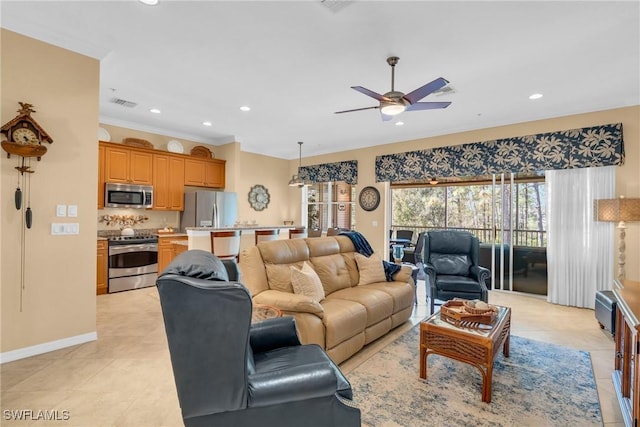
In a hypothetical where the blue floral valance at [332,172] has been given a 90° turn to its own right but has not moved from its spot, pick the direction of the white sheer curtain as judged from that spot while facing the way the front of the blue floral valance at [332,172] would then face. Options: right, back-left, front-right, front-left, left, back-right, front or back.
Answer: back

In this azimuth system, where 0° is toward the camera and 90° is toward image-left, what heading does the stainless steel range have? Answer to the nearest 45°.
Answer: approximately 315°

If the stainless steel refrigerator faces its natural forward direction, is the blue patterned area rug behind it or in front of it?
in front

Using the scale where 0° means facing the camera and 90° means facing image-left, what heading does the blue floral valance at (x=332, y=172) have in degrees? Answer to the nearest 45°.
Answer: approximately 45°

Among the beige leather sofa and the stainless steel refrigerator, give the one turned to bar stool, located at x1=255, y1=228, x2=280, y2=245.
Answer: the stainless steel refrigerator

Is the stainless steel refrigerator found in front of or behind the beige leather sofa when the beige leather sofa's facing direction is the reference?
behind

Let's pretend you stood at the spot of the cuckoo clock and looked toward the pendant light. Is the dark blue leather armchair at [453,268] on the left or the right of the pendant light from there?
right

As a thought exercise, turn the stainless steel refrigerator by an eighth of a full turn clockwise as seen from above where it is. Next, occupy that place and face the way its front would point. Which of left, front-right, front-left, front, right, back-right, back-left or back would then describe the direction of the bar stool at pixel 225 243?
front

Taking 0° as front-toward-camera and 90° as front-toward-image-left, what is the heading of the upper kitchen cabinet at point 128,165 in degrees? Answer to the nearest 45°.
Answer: approximately 315°

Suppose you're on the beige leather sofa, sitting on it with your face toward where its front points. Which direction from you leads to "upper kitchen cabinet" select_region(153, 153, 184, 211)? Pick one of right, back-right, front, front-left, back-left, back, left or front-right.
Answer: back

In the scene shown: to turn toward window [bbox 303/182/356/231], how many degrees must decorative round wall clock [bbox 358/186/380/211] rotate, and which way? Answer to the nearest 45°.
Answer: approximately 90° to its right

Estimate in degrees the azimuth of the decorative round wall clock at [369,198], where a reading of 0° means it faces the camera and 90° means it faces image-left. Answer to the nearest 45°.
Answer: approximately 45°

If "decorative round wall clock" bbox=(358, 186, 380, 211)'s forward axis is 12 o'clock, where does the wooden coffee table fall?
The wooden coffee table is roughly at 10 o'clock from the decorative round wall clock.
